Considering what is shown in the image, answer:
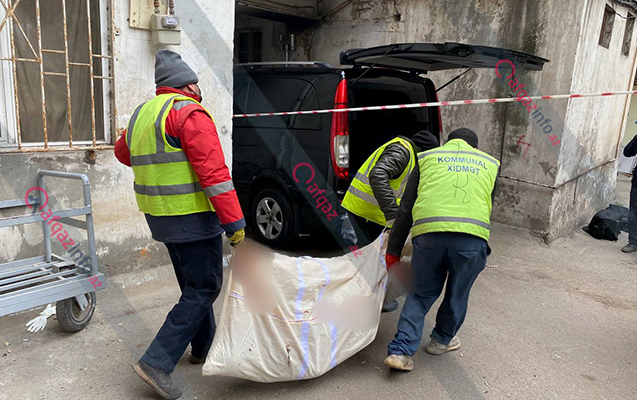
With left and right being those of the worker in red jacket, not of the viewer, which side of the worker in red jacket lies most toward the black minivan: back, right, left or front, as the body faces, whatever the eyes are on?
front

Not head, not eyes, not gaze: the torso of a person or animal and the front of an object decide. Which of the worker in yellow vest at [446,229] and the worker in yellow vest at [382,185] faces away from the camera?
the worker in yellow vest at [446,229]

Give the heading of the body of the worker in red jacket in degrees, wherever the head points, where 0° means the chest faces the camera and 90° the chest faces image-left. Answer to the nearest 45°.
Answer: approximately 225°

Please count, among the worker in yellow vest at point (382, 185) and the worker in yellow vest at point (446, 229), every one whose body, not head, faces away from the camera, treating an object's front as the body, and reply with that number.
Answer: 1

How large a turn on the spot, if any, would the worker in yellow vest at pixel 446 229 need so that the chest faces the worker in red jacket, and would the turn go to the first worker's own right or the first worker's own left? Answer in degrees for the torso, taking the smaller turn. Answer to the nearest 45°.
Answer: approximately 135° to the first worker's own left

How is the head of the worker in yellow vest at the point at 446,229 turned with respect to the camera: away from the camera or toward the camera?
away from the camera

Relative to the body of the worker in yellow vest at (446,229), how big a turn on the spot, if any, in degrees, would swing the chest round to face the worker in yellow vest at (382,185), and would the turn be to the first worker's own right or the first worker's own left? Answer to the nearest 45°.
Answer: approximately 45° to the first worker's own left

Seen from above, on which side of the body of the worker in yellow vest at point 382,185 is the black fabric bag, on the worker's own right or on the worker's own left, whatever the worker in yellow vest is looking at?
on the worker's own left

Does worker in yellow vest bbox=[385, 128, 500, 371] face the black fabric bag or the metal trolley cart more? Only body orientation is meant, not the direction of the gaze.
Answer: the black fabric bag

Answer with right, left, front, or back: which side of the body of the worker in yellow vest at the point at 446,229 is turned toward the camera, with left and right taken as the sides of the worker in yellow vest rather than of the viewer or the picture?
back

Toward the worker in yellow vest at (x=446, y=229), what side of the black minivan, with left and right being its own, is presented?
back
